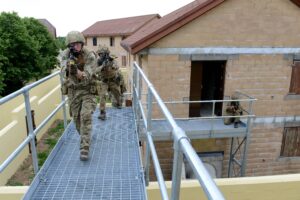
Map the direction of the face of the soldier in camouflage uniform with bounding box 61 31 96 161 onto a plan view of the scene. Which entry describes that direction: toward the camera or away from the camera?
toward the camera

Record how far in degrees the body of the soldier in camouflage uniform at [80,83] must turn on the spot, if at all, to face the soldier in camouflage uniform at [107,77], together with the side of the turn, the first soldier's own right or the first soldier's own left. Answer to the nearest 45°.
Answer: approximately 180°

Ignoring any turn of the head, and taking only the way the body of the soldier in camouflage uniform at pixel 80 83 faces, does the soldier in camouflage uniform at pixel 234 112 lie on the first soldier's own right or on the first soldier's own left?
on the first soldier's own left

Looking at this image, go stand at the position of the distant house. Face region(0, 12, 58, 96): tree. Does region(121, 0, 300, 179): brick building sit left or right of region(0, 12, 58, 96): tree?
left

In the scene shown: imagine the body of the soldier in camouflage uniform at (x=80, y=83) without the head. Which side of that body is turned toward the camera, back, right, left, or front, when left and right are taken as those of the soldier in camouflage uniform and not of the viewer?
front

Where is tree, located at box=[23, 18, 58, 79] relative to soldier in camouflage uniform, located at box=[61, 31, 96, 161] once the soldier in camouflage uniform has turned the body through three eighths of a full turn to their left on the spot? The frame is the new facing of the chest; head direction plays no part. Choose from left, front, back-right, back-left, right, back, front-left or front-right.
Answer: front-left

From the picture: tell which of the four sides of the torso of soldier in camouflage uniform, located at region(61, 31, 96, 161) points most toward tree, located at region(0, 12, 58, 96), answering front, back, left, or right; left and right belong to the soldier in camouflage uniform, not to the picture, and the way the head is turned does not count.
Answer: back

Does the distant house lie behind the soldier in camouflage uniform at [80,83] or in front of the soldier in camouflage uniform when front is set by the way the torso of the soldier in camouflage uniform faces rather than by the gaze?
behind

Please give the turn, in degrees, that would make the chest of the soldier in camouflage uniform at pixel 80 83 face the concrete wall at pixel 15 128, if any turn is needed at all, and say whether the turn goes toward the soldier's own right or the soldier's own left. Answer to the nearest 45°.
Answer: approximately 135° to the soldier's own right
